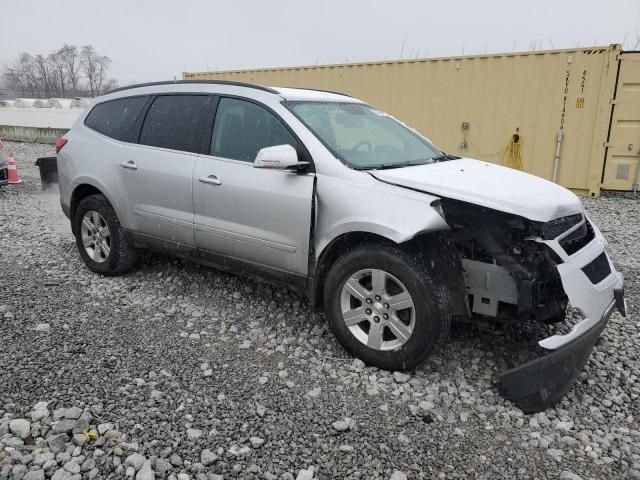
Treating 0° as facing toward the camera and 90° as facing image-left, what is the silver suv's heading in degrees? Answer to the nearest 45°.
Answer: approximately 315°

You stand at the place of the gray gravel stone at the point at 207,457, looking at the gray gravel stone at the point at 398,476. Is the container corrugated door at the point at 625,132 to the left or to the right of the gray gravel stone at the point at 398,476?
left

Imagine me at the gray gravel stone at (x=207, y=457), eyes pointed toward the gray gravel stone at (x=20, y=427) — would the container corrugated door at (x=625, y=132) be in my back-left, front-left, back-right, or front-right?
back-right

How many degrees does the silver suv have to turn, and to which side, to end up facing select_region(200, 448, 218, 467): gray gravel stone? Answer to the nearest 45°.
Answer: approximately 90° to its right

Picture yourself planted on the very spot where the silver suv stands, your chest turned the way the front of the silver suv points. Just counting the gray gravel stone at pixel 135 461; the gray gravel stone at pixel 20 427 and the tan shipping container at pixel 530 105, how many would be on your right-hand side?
2

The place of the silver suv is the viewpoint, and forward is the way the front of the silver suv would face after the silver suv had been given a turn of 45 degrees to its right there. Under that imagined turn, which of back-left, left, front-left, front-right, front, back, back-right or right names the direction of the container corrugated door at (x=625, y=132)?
back-left

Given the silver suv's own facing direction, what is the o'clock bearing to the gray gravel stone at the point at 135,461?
The gray gravel stone is roughly at 3 o'clock from the silver suv.

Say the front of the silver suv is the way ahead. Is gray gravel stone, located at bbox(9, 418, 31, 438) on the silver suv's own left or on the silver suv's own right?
on the silver suv's own right

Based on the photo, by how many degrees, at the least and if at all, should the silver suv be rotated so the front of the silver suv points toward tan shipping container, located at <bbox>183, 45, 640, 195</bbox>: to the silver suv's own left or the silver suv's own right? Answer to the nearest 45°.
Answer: approximately 90° to the silver suv's own left
